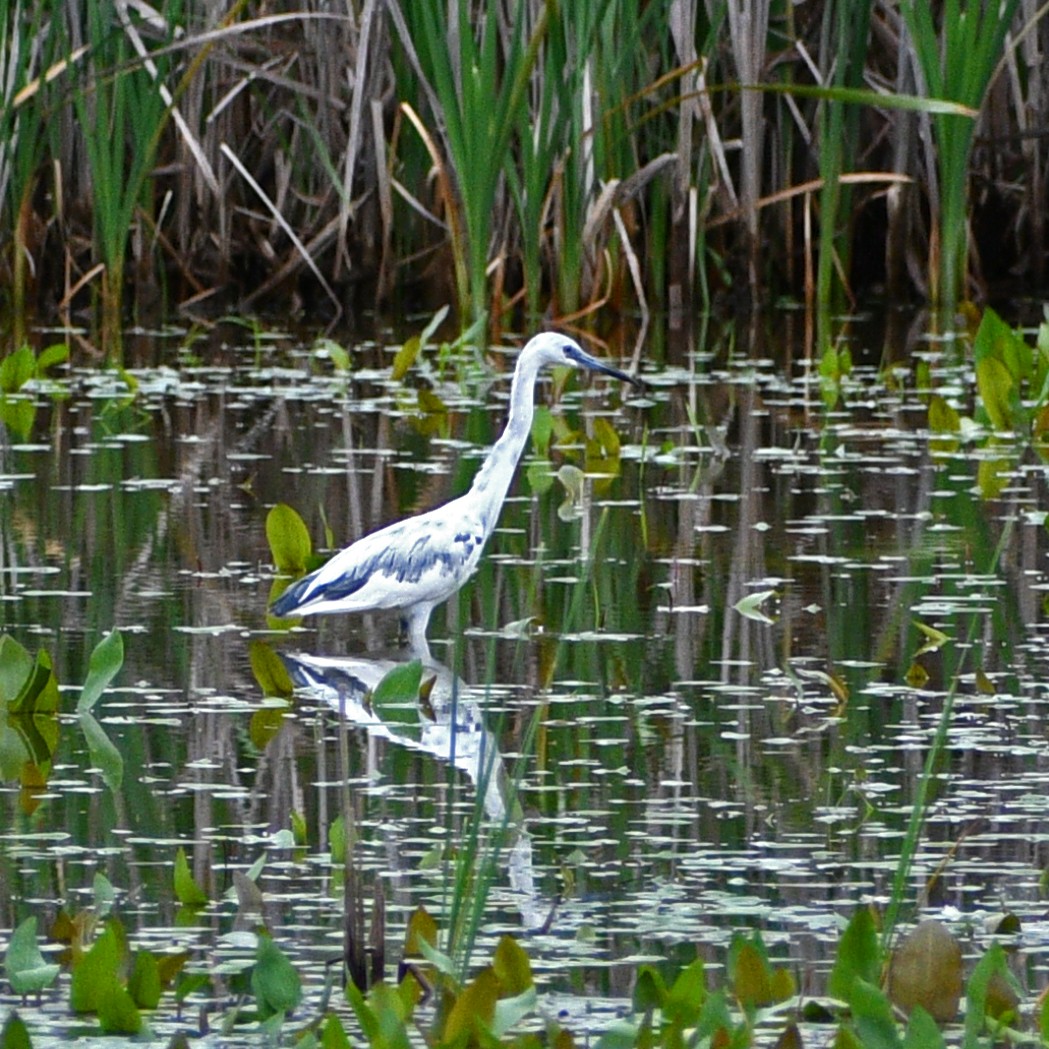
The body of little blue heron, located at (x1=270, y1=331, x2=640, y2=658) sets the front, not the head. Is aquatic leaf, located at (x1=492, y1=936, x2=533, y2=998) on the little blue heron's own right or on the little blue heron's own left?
on the little blue heron's own right

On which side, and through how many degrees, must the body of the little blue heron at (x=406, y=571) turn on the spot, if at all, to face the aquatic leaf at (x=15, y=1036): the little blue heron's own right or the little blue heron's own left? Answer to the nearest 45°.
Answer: approximately 90° to the little blue heron's own right

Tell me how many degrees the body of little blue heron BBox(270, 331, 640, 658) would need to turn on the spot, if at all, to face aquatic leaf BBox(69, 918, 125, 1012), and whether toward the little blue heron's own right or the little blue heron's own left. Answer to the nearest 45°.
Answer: approximately 90° to the little blue heron's own right

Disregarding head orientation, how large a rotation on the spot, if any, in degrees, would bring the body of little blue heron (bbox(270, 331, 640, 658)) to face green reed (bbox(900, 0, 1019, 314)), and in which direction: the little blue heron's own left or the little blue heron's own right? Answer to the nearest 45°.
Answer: approximately 45° to the little blue heron's own left

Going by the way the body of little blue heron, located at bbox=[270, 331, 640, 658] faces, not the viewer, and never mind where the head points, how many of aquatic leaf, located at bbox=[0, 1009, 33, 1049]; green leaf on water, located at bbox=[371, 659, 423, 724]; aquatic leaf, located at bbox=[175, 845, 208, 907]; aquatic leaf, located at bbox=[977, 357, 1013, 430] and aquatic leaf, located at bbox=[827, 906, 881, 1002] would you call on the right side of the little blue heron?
4

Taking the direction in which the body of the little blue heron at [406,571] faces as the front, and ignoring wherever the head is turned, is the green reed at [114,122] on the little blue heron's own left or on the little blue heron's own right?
on the little blue heron's own left

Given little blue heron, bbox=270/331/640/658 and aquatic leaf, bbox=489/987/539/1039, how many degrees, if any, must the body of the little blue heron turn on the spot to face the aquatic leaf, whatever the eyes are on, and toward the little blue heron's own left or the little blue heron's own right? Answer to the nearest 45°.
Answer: approximately 90° to the little blue heron's own right

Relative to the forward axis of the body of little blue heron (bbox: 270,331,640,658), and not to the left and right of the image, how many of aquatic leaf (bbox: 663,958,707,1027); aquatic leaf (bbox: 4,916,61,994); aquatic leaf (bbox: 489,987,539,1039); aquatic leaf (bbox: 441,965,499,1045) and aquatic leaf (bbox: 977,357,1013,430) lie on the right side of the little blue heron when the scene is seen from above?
4

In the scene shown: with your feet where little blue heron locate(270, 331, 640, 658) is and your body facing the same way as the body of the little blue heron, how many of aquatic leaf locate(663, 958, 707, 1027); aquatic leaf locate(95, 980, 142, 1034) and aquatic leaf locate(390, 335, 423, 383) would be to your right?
2

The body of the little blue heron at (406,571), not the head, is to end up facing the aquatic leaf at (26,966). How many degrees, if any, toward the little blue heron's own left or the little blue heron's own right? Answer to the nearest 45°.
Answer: approximately 90° to the little blue heron's own right

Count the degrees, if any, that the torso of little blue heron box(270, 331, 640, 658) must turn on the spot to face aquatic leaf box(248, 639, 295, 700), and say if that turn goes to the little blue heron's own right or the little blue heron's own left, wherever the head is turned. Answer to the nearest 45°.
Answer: approximately 135° to the little blue heron's own right

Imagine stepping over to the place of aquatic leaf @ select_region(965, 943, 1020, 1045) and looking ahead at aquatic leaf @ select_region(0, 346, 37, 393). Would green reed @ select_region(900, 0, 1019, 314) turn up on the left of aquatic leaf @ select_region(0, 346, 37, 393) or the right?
right

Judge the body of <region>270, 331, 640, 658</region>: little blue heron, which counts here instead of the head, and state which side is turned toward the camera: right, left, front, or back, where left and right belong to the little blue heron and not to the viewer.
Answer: right
